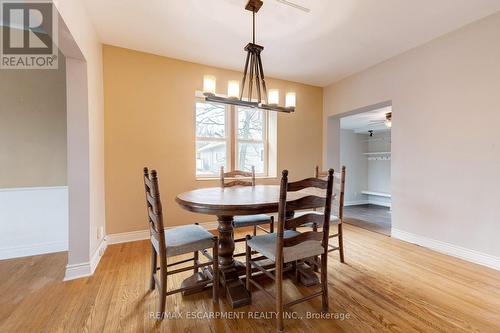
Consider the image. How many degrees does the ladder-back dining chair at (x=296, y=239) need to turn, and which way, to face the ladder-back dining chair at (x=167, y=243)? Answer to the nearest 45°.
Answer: approximately 45° to its left

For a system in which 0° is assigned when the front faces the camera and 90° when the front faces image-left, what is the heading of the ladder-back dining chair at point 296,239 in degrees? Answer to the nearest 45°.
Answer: approximately 135°

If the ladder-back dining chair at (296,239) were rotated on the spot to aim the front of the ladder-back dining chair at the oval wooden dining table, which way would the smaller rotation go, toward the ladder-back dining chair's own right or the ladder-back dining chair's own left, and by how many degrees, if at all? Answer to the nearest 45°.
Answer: approximately 45° to the ladder-back dining chair's own left
